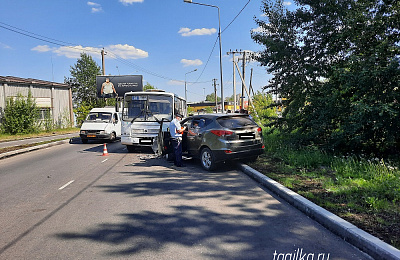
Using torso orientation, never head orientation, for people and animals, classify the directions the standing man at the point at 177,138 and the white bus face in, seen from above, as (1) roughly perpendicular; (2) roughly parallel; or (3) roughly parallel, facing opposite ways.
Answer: roughly perpendicular

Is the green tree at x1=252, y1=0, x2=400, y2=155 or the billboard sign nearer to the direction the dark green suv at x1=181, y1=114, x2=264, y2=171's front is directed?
the billboard sign

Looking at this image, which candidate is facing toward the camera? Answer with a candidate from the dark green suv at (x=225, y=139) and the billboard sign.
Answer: the billboard sign

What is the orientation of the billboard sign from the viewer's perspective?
toward the camera

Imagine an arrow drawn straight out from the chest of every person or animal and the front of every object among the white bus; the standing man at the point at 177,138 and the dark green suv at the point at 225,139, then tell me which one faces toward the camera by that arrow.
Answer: the white bus

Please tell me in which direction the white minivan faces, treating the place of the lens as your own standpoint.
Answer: facing the viewer and to the left of the viewer

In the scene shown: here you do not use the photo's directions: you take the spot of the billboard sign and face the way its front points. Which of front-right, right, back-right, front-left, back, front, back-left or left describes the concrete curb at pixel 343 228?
front

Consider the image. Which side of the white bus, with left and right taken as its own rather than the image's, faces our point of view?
front

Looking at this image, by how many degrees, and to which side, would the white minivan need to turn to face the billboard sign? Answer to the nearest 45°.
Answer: approximately 135° to its right

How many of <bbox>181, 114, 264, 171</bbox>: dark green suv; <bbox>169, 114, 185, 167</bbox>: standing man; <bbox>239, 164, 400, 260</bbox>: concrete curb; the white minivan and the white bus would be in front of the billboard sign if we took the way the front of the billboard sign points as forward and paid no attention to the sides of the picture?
5

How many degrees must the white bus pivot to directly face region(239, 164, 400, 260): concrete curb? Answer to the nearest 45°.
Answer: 0° — it already faces it

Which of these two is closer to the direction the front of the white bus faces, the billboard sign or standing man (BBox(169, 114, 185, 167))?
the standing man

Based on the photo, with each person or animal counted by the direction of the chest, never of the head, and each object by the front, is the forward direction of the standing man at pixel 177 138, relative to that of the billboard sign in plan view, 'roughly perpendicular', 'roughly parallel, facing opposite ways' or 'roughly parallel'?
roughly perpendicular
